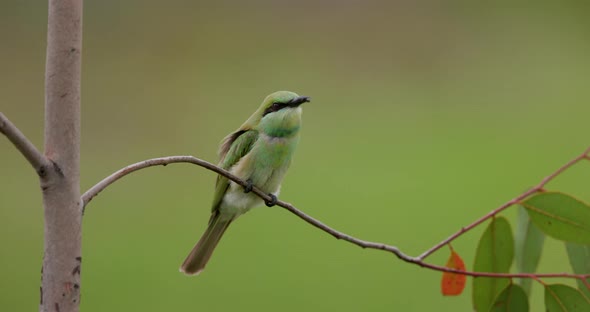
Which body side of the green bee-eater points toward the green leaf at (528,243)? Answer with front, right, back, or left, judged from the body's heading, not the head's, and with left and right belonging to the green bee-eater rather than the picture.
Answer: front

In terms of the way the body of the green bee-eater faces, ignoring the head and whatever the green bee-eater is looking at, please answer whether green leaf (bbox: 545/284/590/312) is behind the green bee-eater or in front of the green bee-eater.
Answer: in front

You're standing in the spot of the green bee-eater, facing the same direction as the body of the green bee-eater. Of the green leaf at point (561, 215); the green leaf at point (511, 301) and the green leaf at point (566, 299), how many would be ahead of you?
3

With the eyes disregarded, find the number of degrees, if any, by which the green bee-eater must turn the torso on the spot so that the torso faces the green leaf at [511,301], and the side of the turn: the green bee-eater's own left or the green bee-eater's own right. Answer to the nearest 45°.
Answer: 0° — it already faces it

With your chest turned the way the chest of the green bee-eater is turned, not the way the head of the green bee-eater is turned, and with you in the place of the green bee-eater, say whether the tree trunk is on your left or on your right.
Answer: on your right

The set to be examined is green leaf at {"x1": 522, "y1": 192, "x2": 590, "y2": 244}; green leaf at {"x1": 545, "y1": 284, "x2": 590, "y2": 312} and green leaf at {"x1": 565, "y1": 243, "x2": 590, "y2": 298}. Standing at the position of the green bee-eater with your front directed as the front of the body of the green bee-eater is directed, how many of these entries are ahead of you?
3

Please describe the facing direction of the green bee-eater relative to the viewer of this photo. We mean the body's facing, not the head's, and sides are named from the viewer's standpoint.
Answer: facing the viewer and to the right of the viewer
